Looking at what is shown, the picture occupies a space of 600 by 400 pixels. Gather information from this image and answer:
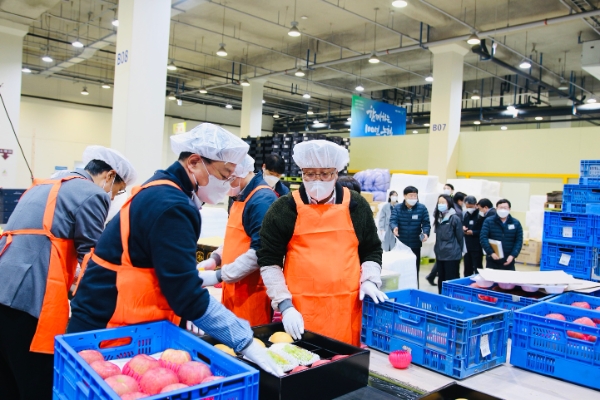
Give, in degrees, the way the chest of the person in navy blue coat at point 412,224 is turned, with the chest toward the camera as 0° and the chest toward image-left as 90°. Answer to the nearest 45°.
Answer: approximately 0°

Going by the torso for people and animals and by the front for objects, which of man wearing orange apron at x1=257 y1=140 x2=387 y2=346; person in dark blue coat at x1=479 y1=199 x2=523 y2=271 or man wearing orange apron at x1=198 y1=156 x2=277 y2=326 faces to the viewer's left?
man wearing orange apron at x1=198 y1=156 x2=277 y2=326

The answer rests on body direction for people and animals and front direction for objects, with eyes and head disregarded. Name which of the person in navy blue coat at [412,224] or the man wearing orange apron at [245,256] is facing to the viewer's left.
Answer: the man wearing orange apron

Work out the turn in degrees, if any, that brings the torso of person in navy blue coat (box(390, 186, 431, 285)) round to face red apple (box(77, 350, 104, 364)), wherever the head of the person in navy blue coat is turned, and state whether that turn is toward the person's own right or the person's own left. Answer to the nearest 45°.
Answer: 0° — they already face it

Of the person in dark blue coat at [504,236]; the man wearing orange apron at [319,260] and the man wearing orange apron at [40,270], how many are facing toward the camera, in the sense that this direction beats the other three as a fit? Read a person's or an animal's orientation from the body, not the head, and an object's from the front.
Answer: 2

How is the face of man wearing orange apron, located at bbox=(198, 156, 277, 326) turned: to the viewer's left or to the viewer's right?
to the viewer's left

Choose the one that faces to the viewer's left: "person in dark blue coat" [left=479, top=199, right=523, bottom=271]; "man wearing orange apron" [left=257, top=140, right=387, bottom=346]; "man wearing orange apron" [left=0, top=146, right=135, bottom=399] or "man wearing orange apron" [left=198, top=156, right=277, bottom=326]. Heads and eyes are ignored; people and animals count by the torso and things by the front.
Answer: "man wearing orange apron" [left=198, top=156, right=277, bottom=326]

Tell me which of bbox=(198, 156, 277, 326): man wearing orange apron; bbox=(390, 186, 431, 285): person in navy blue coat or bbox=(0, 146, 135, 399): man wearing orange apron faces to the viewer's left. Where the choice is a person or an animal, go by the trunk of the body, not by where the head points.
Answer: bbox=(198, 156, 277, 326): man wearing orange apron
